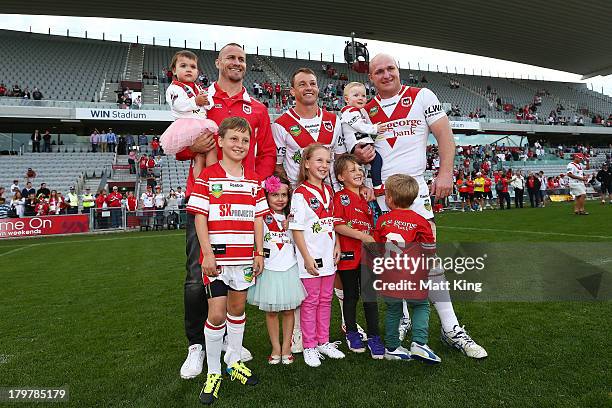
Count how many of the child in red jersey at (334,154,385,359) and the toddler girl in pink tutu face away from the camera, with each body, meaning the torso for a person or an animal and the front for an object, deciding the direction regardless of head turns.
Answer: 0

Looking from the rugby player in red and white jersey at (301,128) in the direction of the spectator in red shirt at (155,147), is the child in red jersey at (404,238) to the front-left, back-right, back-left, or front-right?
back-right

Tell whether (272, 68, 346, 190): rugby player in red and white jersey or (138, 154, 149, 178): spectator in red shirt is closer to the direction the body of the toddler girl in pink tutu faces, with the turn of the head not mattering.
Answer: the rugby player in red and white jersey

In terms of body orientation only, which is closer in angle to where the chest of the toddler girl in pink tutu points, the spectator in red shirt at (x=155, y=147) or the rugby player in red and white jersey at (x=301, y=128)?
the rugby player in red and white jersey

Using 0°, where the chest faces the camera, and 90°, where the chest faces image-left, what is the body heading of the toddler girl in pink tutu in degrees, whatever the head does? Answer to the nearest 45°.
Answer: approximately 315°

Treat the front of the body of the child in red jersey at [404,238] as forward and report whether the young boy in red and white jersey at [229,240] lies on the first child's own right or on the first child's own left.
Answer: on the first child's own left

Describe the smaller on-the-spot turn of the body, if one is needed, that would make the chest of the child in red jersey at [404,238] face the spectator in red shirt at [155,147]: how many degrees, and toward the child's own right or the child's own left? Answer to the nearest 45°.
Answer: approximately 45° to the child's own left
